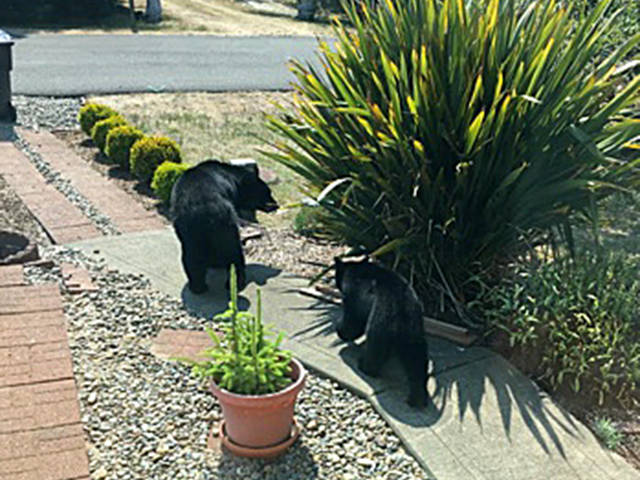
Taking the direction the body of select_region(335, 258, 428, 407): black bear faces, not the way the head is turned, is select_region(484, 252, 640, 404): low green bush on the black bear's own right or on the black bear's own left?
on the black bear's own right

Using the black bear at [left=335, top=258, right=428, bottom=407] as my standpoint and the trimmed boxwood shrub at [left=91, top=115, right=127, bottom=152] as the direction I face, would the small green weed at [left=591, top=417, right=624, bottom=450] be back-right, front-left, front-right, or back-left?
back-right

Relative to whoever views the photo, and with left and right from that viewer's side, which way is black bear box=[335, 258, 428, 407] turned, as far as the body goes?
facing away from the viewer and to the left of the viewer

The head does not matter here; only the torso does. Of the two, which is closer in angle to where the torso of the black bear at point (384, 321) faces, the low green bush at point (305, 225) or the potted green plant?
the low green bush

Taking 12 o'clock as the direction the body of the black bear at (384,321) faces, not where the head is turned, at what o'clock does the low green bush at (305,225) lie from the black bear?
The low green bush is roughly at 1 o'clock from the black bear.

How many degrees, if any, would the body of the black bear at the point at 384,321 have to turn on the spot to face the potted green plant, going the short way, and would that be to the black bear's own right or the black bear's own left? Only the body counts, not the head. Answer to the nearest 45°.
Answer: approximately 90° to the black bear's own left

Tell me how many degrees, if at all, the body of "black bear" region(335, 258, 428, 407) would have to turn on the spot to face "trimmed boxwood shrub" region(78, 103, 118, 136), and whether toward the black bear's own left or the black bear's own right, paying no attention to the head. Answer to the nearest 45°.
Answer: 0° — it already faces it

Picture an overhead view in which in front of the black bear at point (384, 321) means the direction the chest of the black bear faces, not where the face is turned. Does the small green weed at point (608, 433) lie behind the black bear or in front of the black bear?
behind
